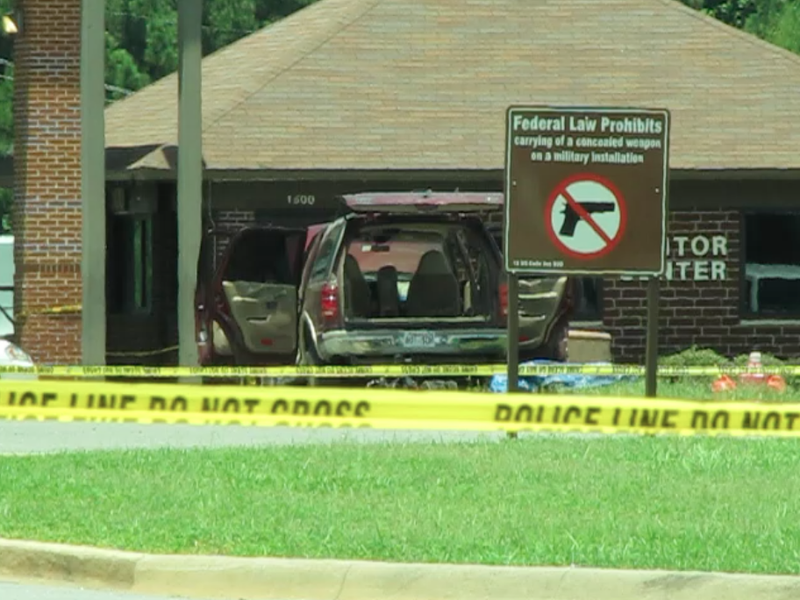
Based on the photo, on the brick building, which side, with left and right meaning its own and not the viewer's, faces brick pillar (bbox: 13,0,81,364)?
right

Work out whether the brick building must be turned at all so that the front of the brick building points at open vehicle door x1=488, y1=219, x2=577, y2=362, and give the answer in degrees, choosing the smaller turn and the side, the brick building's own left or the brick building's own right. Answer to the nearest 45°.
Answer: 0° — it already faces it

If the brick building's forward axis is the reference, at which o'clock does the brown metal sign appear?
The brown metal sign is roughly at 12 o'clock from the brick building.

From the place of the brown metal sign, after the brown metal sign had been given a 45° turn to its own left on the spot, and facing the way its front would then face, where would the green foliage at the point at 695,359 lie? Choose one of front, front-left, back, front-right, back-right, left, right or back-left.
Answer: back-left

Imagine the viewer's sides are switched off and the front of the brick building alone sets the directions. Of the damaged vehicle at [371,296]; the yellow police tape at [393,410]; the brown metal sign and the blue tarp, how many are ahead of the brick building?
4

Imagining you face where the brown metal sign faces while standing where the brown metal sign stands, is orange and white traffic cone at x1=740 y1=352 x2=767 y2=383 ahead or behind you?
behind

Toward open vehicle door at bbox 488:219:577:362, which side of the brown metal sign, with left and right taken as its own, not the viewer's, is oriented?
back

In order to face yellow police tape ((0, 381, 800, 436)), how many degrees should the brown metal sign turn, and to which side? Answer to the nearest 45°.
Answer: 0° — it already faces it

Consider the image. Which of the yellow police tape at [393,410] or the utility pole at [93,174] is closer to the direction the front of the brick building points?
the yellow police tape

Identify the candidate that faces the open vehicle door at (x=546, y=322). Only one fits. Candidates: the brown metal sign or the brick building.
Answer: the brick building

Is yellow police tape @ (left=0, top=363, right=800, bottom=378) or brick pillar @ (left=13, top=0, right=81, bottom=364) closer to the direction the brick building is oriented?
the yellow police tape

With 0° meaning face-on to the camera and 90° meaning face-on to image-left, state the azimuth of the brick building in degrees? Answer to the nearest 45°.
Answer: approximately 0°
